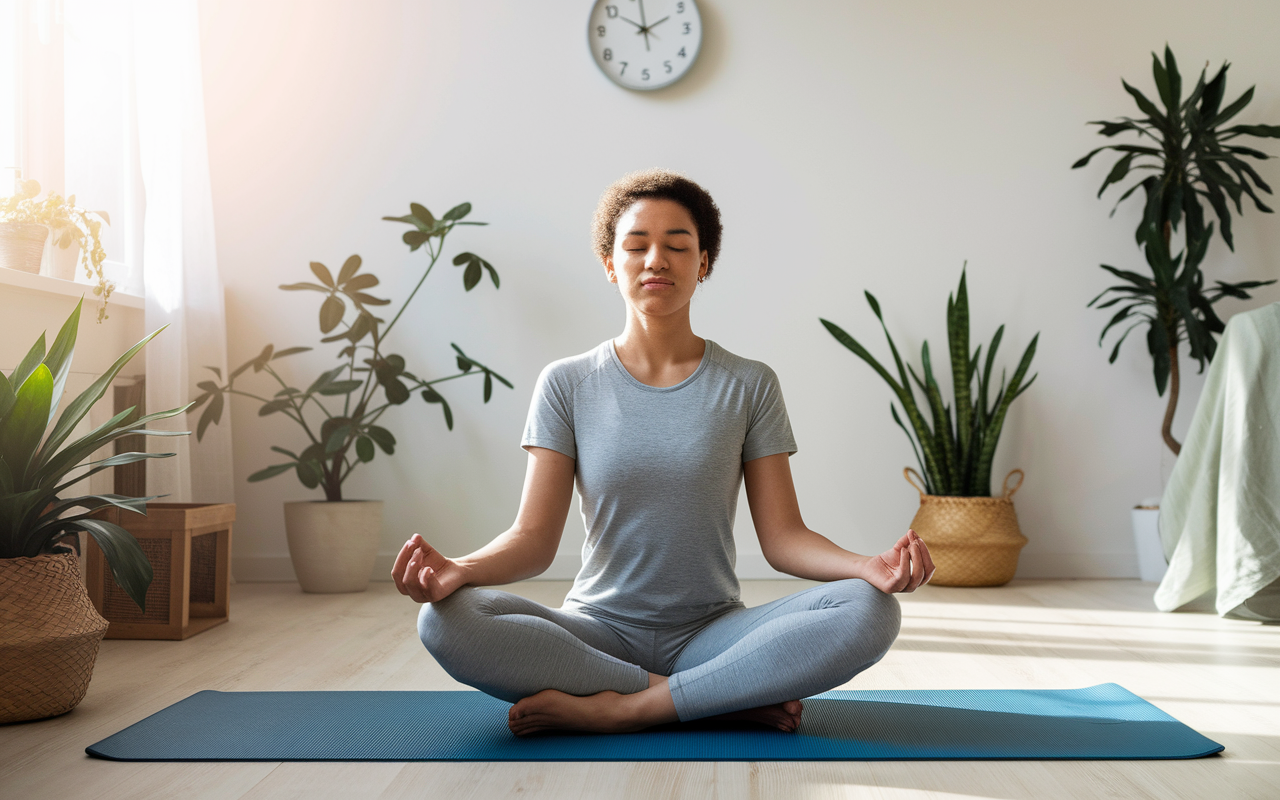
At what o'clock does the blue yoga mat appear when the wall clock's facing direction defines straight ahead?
The blue yoga mat is roughly at 12 o'clock from the wall clock.

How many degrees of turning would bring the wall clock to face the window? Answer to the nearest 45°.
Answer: approximately 90° to its right

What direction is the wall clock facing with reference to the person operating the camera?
facing the viewer

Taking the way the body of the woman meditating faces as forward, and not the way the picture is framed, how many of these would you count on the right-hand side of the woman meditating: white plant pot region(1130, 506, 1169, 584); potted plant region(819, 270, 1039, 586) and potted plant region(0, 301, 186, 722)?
1

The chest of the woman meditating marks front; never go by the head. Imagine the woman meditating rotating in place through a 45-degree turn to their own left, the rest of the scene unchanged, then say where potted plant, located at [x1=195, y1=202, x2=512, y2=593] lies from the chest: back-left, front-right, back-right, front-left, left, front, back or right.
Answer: back

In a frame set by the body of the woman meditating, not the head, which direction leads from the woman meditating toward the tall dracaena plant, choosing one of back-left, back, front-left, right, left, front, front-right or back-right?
back-left

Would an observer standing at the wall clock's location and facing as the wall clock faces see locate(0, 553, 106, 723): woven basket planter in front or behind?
in front

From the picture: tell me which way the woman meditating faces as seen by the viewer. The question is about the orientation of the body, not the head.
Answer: toward the camera

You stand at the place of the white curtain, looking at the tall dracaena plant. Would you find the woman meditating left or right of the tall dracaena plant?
right

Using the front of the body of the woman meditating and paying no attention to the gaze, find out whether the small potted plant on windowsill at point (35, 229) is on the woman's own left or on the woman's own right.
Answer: on the woman's own right

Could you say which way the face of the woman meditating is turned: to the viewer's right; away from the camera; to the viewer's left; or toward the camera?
toward the camera

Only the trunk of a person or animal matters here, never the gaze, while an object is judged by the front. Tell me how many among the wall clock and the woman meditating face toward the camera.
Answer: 2

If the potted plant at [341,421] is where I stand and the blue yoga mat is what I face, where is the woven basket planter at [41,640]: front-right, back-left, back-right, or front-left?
front-right

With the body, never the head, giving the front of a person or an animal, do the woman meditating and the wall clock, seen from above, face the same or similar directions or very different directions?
same or similar directions
